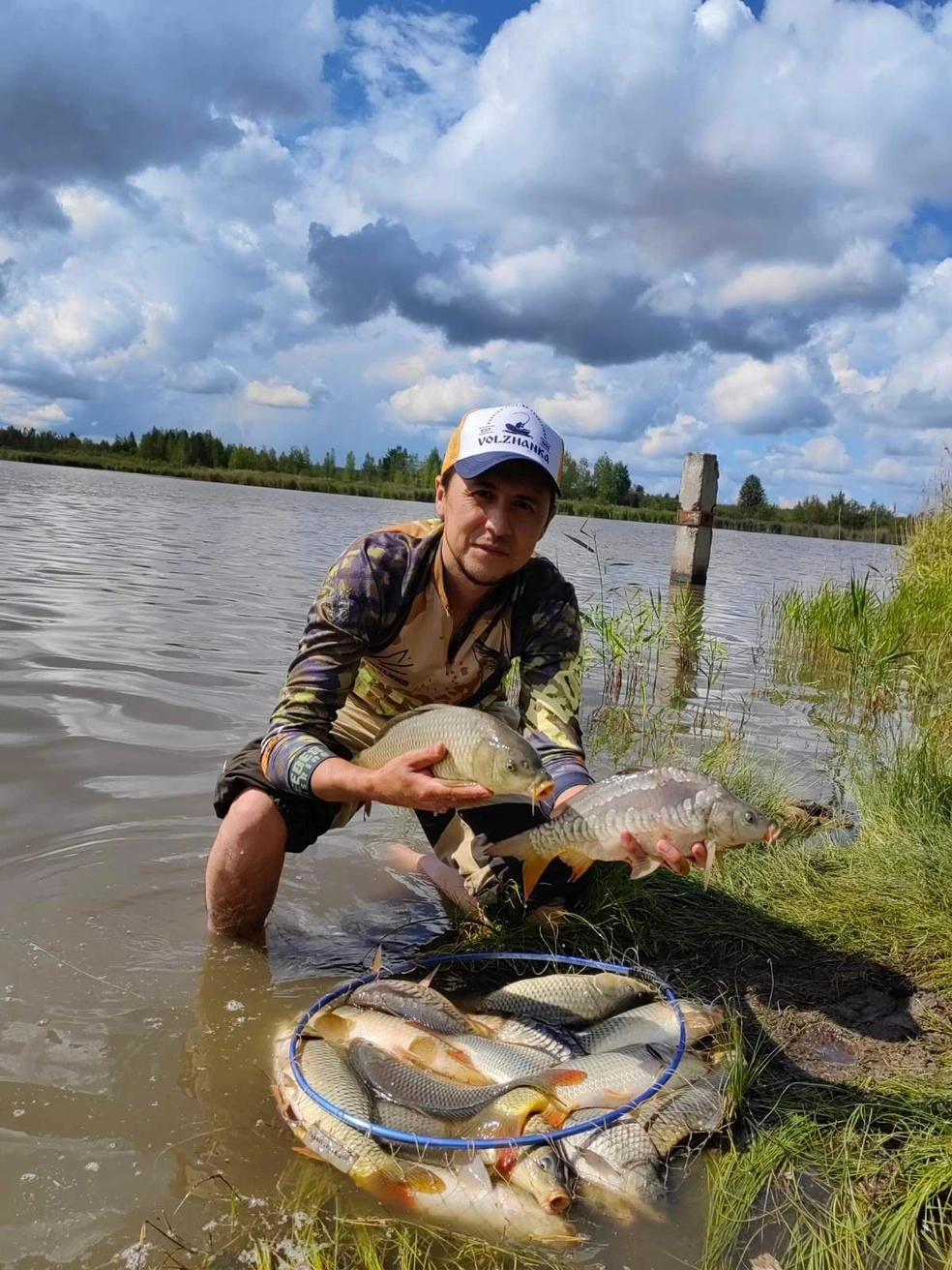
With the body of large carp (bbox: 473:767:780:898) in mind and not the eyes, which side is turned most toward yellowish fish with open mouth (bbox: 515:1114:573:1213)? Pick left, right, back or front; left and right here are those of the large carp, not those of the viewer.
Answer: right

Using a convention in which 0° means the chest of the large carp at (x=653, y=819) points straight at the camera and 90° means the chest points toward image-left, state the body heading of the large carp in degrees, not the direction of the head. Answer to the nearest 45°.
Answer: approximately 270°

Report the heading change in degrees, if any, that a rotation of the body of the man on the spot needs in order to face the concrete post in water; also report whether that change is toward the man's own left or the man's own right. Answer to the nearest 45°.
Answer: approximately 180°

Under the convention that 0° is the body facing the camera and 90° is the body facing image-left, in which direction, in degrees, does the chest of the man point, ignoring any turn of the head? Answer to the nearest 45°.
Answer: approximately 0°
